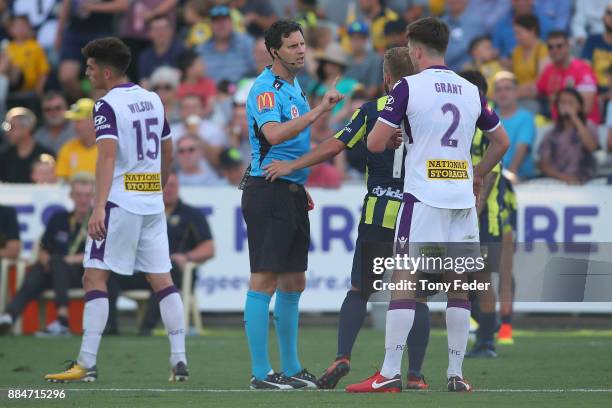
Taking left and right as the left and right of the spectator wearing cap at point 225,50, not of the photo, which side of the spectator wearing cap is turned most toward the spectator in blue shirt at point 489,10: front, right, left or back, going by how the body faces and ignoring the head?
left

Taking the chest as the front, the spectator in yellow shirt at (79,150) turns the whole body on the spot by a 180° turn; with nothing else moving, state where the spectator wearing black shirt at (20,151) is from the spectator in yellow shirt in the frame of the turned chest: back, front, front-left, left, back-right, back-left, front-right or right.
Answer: front-left

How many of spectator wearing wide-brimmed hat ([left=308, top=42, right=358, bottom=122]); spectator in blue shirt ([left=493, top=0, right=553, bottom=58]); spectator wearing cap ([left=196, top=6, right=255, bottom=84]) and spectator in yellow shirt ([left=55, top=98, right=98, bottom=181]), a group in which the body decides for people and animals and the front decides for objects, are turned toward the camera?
4

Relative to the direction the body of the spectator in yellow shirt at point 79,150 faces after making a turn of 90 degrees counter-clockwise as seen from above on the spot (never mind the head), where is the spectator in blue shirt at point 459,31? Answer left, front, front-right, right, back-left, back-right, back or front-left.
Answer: front

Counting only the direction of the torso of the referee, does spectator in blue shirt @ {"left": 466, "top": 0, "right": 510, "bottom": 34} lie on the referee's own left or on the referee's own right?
on the referee's own left

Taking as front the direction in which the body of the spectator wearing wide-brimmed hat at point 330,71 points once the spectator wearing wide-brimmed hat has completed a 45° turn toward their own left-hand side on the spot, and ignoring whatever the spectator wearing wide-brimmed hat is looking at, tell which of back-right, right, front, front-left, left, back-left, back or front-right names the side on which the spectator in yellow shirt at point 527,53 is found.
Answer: front-left

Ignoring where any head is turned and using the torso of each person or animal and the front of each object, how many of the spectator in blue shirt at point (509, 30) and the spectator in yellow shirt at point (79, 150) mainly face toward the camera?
2

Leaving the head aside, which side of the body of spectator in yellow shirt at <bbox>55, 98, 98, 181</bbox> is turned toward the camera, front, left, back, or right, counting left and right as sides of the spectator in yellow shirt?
front

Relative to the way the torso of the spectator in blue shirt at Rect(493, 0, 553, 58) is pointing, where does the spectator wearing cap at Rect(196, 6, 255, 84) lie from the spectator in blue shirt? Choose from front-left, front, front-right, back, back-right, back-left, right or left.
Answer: right

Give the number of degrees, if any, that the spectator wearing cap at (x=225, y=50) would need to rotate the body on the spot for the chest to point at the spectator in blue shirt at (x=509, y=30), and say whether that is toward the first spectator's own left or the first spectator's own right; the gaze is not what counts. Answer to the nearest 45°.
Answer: approximately 90° to the first spectator's own left

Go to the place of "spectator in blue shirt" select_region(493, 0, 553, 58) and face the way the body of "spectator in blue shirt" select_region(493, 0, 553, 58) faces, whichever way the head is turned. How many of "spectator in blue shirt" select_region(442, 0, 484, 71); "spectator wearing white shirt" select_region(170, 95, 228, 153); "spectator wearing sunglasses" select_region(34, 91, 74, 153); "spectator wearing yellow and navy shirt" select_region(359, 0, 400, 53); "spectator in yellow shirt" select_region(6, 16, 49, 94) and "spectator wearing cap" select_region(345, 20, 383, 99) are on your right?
6

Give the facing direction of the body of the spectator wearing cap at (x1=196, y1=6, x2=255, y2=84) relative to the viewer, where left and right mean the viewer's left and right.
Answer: facing the viewer
